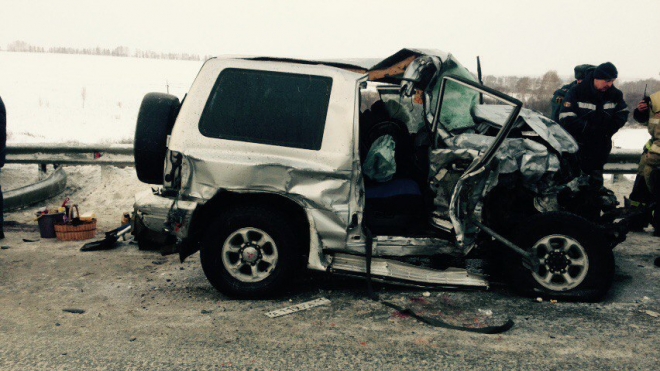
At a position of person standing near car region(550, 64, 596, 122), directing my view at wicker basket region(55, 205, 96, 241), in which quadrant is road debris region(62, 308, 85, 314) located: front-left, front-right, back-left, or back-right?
front-left

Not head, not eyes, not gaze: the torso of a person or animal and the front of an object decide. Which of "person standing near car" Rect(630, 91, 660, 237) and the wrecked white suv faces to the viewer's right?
the wrecked white suv

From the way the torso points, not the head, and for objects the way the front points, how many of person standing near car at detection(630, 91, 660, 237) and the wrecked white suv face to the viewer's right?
1

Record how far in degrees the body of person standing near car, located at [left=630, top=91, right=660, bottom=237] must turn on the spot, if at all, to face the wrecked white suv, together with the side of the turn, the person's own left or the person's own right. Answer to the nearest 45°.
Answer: approximately 45° to the person's own left

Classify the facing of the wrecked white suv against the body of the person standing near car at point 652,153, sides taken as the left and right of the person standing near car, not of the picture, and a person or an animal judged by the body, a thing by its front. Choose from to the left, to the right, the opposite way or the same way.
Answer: the opposite way

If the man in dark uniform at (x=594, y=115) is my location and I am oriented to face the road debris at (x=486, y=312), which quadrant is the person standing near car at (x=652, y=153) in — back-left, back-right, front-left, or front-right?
front-left

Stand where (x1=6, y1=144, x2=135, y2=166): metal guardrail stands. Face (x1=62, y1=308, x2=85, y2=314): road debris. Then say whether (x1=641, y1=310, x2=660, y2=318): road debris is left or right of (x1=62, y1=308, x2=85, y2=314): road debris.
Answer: left

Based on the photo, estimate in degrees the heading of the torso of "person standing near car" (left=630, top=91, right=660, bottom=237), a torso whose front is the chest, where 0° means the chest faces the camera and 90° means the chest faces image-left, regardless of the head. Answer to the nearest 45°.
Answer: approximately 90°

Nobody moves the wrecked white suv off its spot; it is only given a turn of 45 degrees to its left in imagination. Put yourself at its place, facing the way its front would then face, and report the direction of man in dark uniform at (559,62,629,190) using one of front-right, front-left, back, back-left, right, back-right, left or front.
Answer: front

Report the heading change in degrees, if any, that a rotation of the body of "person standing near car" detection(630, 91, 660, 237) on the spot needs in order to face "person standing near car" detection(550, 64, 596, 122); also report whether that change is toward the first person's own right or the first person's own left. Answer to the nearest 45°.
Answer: approximately 45° to the first person's own right

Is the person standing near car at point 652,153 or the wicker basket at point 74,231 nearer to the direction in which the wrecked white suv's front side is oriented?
the person standing near car

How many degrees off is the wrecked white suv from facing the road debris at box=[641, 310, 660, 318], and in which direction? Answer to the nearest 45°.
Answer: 0° — it already faces it

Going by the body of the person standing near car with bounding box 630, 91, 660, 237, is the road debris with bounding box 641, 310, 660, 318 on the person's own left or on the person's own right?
on the person's own left

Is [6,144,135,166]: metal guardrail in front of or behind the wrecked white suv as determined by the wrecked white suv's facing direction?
behind

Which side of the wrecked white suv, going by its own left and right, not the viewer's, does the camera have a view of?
right
